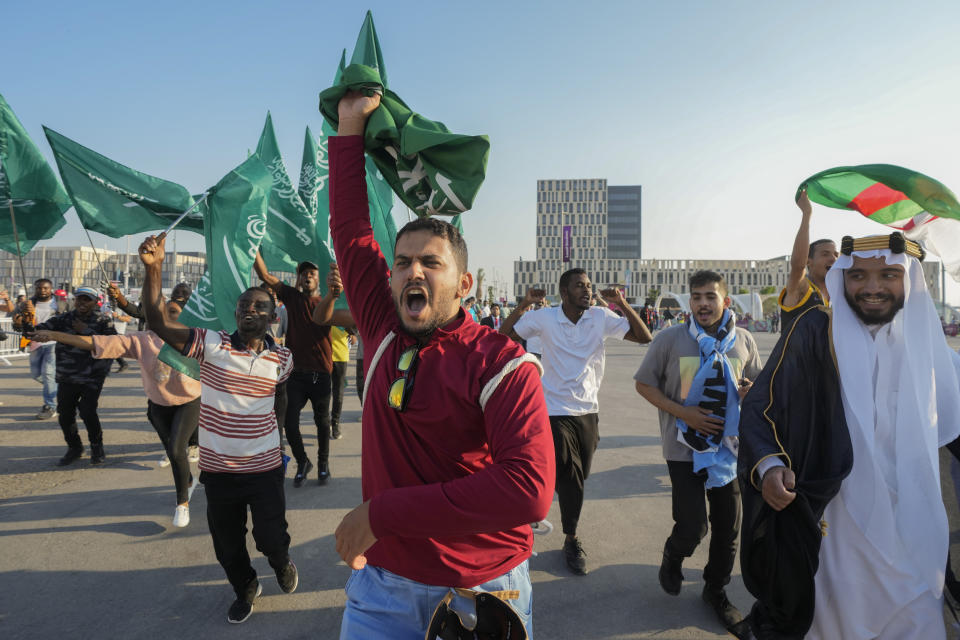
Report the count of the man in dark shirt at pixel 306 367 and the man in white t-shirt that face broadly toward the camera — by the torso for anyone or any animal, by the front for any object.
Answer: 2

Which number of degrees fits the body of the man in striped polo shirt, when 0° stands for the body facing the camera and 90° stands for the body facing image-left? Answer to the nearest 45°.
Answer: approximately 0°

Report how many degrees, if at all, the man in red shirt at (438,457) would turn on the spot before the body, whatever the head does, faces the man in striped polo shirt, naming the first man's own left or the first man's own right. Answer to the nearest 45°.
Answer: approximately 90° to the first man's own right

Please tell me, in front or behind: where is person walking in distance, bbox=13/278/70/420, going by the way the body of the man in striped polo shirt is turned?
behind

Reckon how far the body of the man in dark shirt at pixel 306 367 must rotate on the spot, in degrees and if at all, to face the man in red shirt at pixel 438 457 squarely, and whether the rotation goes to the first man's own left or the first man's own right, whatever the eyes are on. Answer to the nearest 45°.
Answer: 0° — they already face them

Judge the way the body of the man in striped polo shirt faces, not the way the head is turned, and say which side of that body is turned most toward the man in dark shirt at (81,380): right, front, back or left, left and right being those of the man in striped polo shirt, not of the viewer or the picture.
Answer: back

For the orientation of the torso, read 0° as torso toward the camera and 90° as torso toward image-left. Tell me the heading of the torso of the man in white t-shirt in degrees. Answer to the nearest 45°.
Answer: approximately 0°

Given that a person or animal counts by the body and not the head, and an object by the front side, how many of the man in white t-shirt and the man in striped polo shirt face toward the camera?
2

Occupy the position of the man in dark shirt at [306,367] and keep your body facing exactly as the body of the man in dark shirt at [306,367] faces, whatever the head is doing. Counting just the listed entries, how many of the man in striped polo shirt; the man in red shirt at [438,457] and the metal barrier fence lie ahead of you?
2
